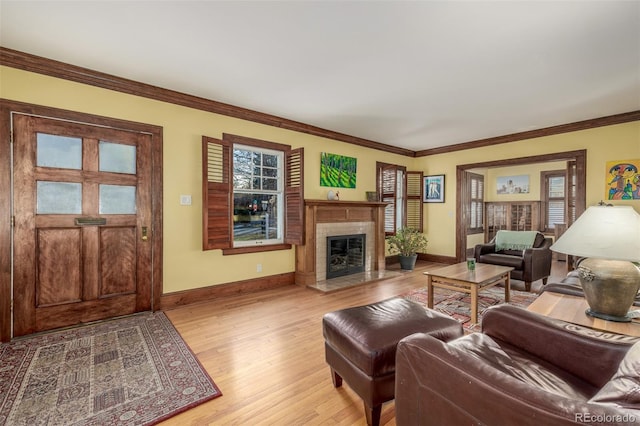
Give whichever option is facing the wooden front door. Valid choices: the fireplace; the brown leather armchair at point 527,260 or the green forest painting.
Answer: the brown leather armchair

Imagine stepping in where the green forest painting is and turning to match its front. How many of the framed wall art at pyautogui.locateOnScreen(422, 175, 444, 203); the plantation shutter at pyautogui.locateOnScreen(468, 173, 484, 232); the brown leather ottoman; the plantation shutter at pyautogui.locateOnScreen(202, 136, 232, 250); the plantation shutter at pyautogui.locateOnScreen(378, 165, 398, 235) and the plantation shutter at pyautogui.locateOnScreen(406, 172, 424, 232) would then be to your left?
4

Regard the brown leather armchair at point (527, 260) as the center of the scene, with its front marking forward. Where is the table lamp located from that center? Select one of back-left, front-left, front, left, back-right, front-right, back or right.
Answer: front-left

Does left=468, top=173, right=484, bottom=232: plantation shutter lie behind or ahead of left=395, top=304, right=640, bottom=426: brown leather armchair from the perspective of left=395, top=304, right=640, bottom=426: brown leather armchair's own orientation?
ahead

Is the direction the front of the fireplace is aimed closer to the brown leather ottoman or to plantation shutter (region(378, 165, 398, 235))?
the brown leather ottoman

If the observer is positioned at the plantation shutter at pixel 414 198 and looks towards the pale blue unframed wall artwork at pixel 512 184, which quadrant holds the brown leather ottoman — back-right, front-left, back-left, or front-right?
back-right

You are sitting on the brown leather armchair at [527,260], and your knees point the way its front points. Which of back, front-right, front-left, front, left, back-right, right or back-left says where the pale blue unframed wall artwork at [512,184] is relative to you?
back-right

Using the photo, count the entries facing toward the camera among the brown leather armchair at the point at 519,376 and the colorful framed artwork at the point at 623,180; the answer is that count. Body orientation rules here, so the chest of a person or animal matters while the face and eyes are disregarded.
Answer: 1

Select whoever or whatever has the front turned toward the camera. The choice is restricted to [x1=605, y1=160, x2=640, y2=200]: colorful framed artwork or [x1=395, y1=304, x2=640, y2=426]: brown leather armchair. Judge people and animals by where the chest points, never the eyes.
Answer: the colorful framed artwork

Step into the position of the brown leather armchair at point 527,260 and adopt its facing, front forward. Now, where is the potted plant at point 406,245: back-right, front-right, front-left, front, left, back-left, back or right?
front-right

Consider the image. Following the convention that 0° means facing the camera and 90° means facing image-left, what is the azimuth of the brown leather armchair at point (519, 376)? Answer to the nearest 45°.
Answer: approximately 135°

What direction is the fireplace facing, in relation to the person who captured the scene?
facing the viewer and to the right of the viewer

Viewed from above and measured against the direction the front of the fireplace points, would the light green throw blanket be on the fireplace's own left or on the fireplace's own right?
on the fireplace's own left

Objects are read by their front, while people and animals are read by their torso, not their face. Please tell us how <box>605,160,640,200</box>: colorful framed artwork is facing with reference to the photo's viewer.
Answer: facing the viewer

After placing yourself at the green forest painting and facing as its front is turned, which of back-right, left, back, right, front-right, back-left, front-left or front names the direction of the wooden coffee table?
front
